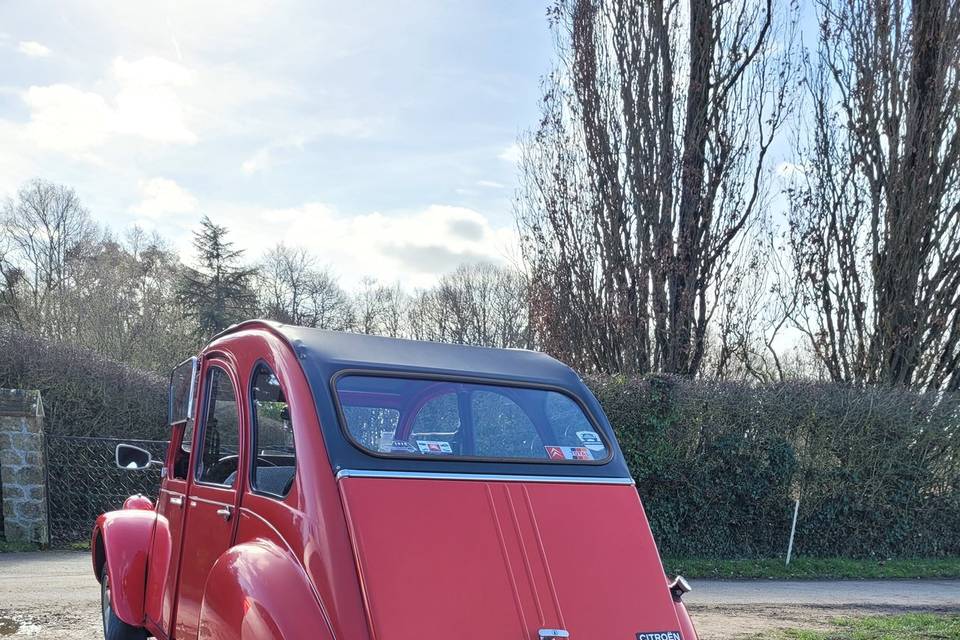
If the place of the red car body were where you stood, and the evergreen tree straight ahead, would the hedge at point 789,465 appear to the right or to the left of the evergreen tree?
right

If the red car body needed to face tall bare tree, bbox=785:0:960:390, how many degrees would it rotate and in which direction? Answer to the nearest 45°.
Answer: approximately 90° to its right

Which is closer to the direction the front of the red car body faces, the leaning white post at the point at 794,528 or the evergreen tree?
the evergreen tree

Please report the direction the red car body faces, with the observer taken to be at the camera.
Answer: facing away from the viewer and to the left of the viewer

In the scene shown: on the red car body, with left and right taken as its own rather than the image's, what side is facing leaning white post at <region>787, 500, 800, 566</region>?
right

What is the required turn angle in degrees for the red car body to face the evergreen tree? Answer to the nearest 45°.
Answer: approximately 45° to its right
